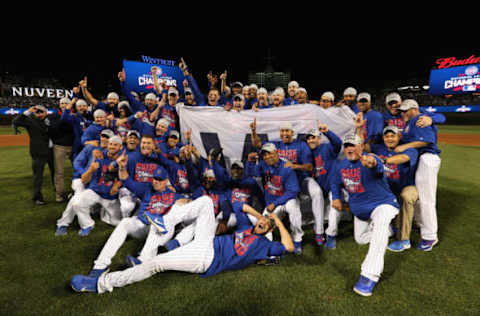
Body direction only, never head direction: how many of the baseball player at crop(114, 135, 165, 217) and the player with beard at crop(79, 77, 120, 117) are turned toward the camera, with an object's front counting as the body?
2

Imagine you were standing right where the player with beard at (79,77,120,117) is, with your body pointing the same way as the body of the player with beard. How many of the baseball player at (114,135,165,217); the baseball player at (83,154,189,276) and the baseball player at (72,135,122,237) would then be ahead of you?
3

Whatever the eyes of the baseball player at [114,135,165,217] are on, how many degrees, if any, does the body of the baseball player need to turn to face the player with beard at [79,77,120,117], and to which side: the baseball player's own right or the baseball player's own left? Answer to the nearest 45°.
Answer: approximately 180°

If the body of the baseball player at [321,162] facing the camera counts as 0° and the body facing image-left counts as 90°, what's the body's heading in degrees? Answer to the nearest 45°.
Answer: approximately 45°

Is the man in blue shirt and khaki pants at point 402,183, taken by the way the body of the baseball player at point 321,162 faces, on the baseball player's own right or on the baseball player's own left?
on the baseball player's own left

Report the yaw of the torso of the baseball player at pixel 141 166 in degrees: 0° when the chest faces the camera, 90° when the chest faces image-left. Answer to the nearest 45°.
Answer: approximately 0°
